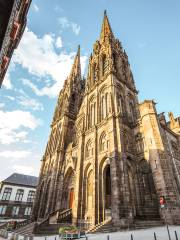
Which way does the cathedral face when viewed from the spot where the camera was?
facing the viewer and to the left of the viewer

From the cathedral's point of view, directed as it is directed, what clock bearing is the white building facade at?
The white building facade is roughly at 3 o'clock from the cathedral.

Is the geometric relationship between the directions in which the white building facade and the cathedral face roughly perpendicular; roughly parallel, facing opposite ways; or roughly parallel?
roughly perpendicular

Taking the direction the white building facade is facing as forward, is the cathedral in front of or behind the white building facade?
in front

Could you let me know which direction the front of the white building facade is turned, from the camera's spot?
facing the viewer
